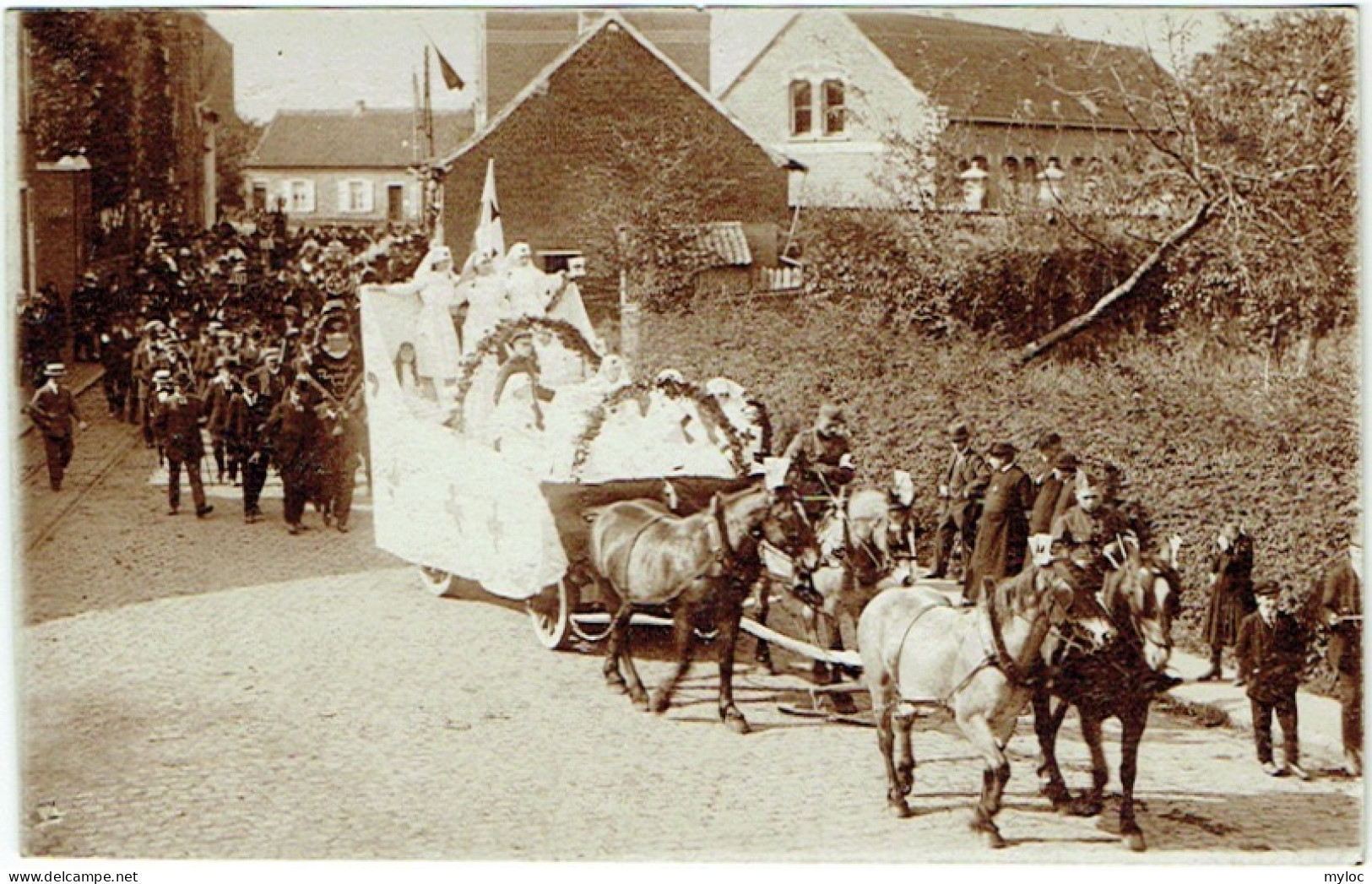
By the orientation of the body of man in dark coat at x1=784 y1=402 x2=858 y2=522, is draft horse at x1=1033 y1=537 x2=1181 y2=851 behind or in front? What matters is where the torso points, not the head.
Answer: in front

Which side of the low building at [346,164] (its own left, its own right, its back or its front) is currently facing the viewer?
front

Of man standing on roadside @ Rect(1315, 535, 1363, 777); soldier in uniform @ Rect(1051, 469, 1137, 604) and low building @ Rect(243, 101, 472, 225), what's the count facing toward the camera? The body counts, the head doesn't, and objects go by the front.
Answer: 3

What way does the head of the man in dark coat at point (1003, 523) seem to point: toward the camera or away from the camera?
toward the camera

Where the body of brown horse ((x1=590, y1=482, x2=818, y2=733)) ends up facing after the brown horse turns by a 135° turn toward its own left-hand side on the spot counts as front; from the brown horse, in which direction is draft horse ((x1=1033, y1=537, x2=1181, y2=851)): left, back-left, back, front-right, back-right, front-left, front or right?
back-right

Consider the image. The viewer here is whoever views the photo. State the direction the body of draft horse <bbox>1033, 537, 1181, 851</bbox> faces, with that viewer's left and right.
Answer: facing the viewer and to the right of the viewer

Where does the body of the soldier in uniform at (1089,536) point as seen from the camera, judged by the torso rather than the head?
toward the camera
